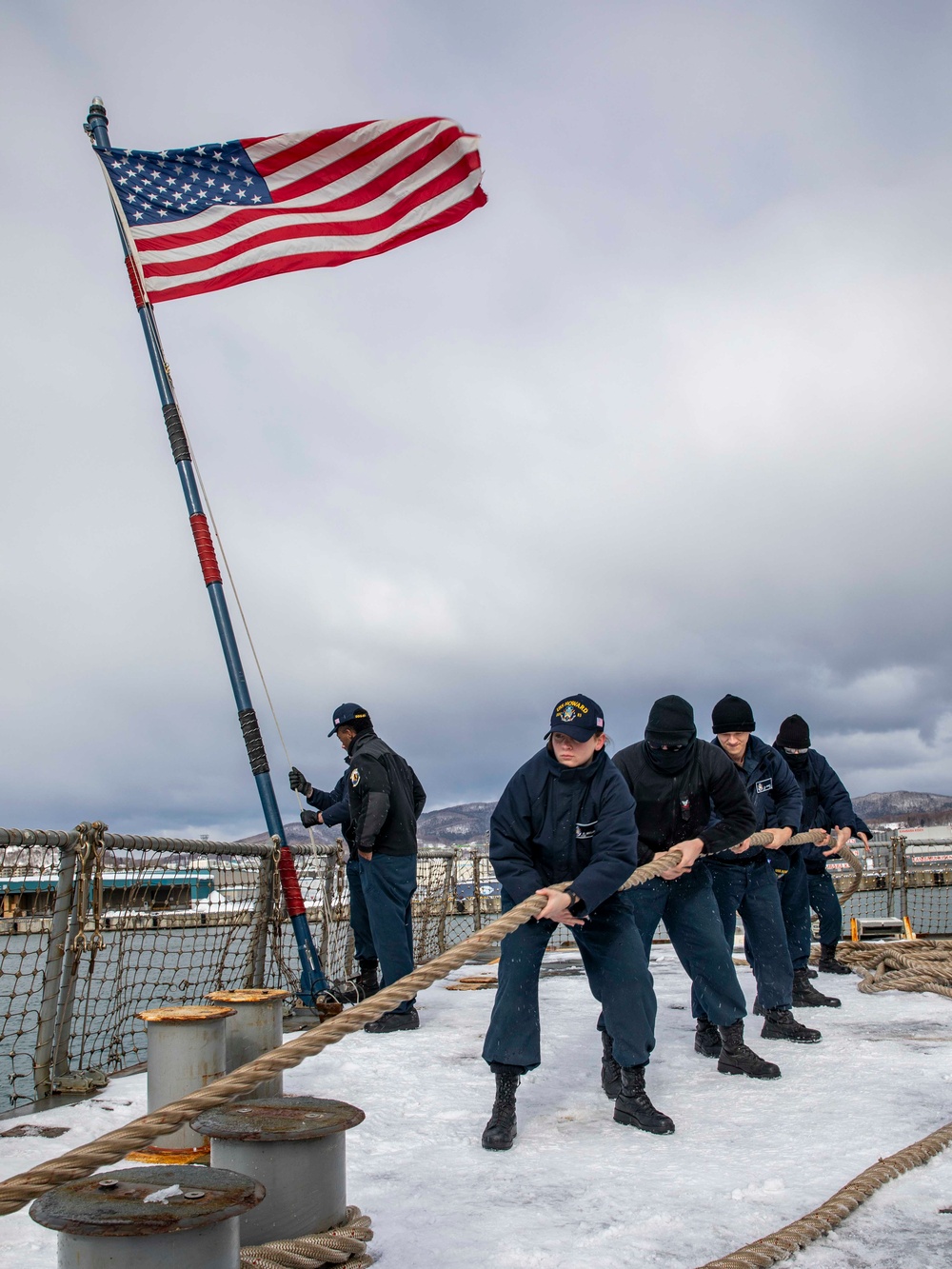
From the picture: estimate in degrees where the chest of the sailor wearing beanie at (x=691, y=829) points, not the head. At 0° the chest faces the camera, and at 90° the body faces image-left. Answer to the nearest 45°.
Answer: approximately 0°

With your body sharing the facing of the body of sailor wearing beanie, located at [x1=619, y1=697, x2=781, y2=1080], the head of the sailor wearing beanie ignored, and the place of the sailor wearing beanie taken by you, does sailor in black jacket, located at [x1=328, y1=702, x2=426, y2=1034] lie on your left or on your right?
on your right

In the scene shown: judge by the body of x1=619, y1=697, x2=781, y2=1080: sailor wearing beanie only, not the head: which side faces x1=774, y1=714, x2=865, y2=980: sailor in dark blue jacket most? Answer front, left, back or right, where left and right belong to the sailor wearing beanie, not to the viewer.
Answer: back

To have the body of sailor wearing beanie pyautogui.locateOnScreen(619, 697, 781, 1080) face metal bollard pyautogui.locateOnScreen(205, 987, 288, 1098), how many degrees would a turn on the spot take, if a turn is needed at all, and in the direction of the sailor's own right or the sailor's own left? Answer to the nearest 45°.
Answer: approximately 45° to the sailor's own right

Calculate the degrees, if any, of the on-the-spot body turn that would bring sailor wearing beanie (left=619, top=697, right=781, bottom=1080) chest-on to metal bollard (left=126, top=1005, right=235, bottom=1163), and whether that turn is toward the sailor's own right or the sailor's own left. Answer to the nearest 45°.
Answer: approximately 45° to the sailor's own right

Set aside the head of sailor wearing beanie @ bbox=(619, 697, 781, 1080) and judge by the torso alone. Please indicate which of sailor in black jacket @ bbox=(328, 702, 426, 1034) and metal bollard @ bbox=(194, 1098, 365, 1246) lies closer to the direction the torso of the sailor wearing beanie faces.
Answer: the metal bollard

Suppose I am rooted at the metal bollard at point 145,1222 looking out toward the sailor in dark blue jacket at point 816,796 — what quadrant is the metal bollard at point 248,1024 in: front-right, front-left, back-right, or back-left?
front-left

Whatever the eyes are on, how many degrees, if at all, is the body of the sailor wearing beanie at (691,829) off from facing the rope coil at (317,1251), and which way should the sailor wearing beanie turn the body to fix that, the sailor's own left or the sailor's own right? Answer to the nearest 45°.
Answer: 0° — they already face it

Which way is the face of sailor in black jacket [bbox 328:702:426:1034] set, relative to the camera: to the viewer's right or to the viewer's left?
to the viewer's left
